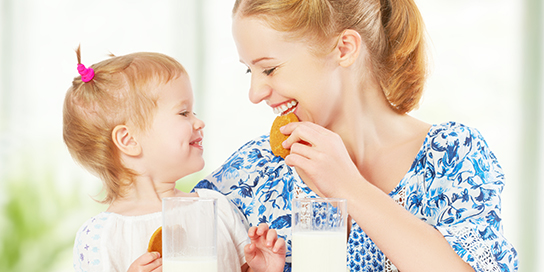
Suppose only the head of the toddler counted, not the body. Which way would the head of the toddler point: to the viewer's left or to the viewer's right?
to the viewer's right

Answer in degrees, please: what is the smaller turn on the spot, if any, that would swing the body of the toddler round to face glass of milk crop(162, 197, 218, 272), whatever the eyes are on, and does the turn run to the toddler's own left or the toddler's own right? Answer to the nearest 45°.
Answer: approximately 45° to the toddler's own right

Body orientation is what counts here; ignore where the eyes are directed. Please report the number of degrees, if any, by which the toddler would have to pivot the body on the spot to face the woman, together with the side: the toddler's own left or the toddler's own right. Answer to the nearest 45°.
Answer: approximately 45° to the toddler's own left

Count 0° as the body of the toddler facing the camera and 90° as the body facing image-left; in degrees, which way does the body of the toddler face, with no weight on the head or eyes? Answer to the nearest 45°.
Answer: approximately 315°
